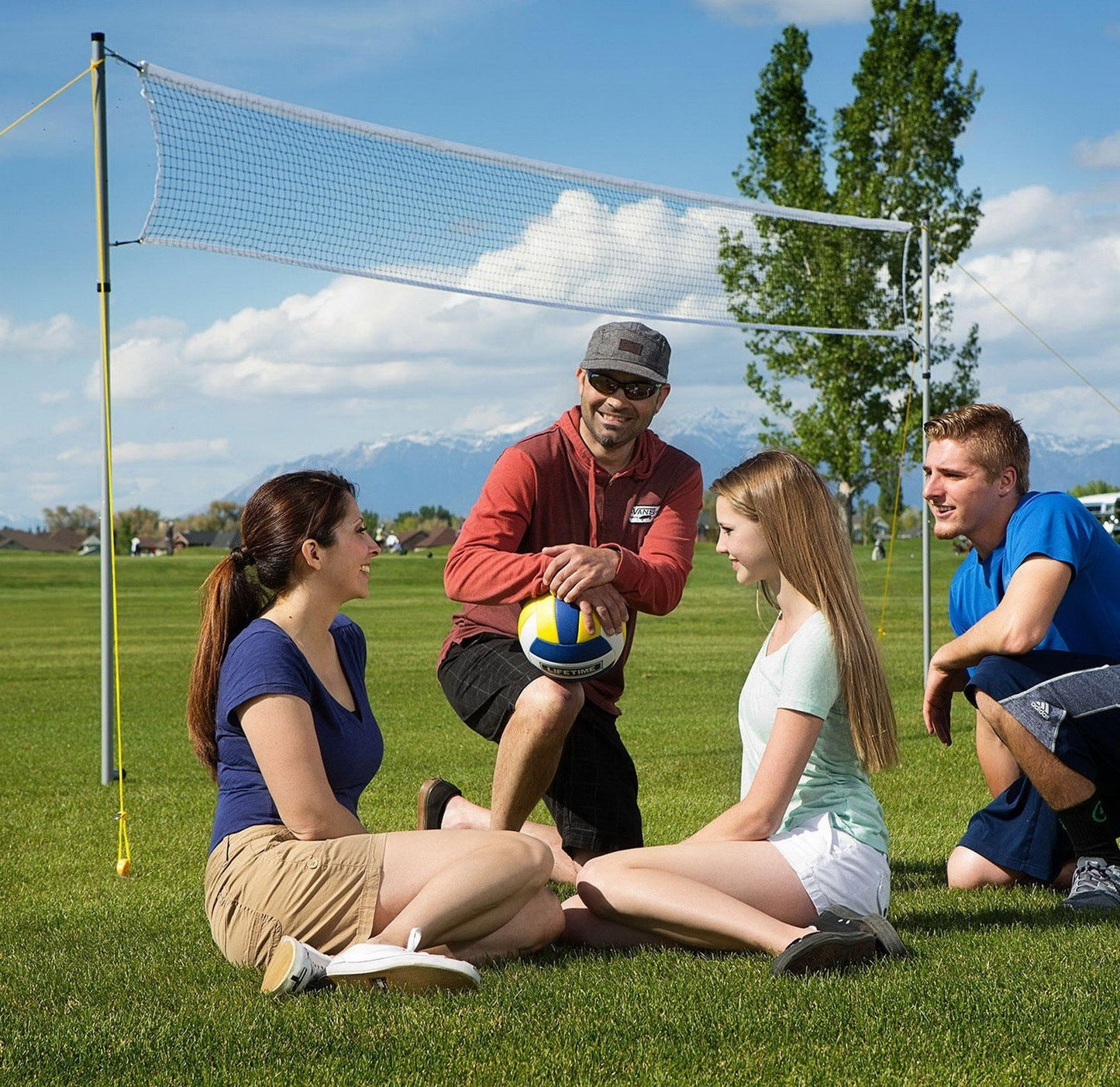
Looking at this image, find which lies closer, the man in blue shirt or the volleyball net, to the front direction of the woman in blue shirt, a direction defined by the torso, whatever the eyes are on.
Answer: the man in blue shirt

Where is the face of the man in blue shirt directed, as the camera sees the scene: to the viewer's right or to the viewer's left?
to the viewer's left

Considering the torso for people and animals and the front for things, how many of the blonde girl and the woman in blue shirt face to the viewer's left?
1

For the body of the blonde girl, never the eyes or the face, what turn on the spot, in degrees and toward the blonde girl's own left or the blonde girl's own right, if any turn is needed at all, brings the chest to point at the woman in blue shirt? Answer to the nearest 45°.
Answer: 0° — they already face them

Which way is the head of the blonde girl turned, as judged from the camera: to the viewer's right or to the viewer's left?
to the viewer's left

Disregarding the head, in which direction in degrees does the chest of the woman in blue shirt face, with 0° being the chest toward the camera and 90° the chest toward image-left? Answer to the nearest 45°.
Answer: approximately 270°

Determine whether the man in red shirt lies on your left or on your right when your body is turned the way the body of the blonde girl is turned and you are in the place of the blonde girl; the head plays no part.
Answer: on your right

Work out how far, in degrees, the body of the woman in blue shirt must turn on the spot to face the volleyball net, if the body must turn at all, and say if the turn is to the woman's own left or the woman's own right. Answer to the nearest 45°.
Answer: approximately 90° to the woman's own left

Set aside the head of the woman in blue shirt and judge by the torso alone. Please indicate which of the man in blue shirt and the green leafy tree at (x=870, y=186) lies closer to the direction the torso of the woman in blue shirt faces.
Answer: the man in blue shirt

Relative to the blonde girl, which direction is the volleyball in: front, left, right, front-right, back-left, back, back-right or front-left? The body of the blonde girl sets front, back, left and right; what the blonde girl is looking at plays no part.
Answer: front-right

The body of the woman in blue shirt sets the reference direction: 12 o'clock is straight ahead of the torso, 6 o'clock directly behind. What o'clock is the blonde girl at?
The blonde girl is roughly at 12 o'clock from the woman in blue shirt.

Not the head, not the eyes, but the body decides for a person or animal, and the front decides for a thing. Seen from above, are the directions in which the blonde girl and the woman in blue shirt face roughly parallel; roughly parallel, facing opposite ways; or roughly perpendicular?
roughly parallel, facing opposite ways

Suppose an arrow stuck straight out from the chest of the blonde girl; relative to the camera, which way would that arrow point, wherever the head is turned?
to the viewer's left

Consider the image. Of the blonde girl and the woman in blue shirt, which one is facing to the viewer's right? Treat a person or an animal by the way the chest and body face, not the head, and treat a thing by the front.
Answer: the woman in blue shirt

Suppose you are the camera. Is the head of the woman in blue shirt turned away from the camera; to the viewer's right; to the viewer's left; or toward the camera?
to the viewer's right
